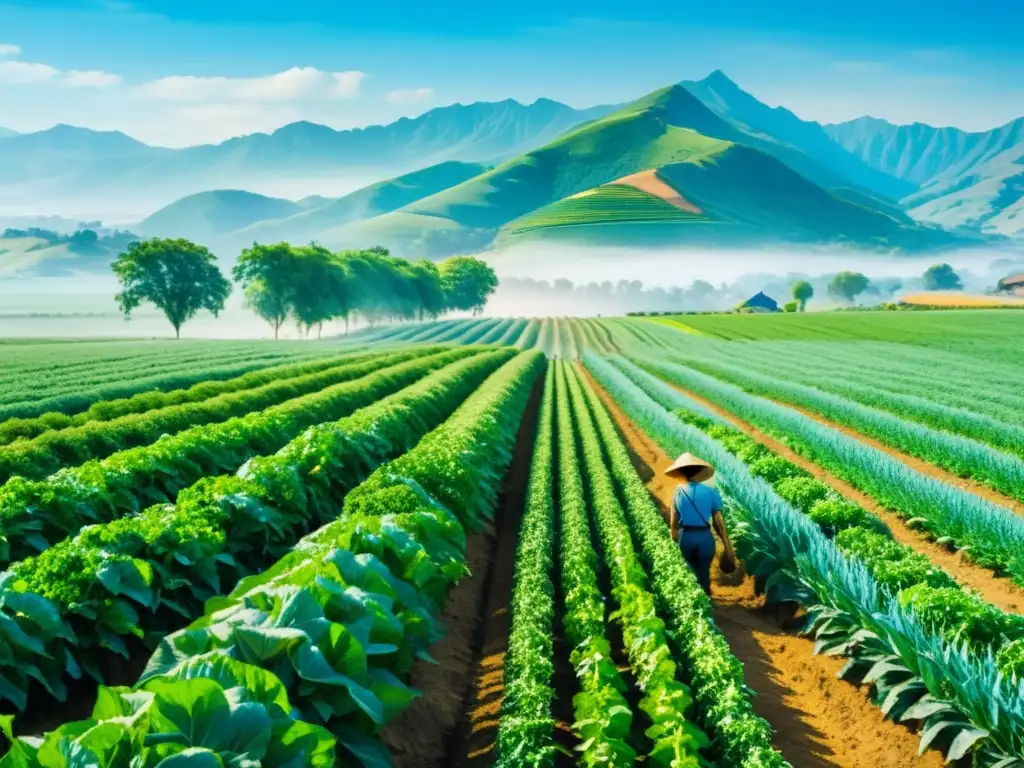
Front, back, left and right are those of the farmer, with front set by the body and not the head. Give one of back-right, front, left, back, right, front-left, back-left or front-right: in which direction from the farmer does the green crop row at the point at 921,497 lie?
front-right

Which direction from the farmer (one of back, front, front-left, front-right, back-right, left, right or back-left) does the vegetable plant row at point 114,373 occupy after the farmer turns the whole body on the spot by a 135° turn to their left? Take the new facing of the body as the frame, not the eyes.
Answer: right

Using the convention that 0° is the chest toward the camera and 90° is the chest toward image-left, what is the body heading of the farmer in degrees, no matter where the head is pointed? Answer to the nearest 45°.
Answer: approximately 180°

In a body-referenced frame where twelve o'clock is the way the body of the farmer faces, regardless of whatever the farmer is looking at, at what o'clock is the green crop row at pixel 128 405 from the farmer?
The green crop row is roughly at 10 o'clock from the farmer.

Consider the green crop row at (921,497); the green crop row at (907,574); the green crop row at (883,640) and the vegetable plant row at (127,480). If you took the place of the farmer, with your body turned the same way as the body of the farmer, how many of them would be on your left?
1

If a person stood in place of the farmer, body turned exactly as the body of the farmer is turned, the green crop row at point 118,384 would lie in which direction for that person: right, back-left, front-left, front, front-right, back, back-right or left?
front-left

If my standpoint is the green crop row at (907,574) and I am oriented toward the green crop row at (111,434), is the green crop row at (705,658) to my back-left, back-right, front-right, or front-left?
front-left
